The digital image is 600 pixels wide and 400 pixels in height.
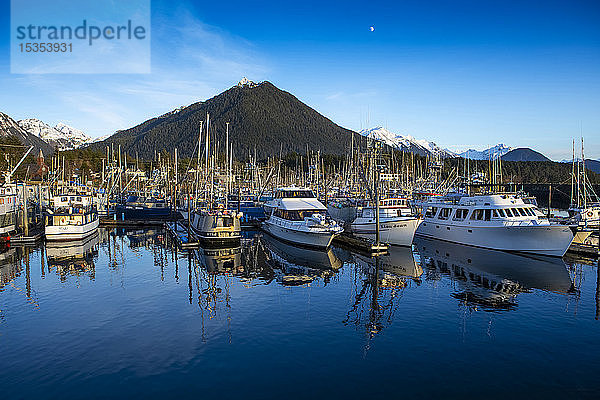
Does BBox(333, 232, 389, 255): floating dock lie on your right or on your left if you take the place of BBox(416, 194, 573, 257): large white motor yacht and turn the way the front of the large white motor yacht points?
on your right

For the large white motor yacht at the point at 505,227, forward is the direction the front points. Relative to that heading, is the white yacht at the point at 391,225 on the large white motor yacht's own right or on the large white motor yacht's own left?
on the large white motor yacht's own right

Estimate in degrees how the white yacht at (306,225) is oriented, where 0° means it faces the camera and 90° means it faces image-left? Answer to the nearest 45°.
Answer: approximately 315°

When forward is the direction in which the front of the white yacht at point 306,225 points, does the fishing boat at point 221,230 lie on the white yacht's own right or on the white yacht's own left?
on the white yacht's own right

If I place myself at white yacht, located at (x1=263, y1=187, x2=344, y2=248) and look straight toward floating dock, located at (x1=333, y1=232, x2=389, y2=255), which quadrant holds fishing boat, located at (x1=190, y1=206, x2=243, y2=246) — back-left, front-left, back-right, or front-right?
back-right

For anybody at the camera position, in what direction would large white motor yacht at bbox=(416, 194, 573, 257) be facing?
facing the viewer and to the right of the viewer

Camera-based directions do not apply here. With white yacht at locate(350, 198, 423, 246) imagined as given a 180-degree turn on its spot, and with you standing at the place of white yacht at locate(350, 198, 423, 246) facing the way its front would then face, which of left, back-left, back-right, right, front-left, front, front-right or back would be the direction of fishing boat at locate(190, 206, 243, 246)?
front-left

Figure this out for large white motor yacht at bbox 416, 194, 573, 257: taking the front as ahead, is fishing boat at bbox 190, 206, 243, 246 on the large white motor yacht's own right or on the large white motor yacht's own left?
on the large white motor yacht's own right

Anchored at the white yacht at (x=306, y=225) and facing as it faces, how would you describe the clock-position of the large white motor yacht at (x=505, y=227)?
The large white motor yacht is roughly at 11 o'clock from the white yacht.
